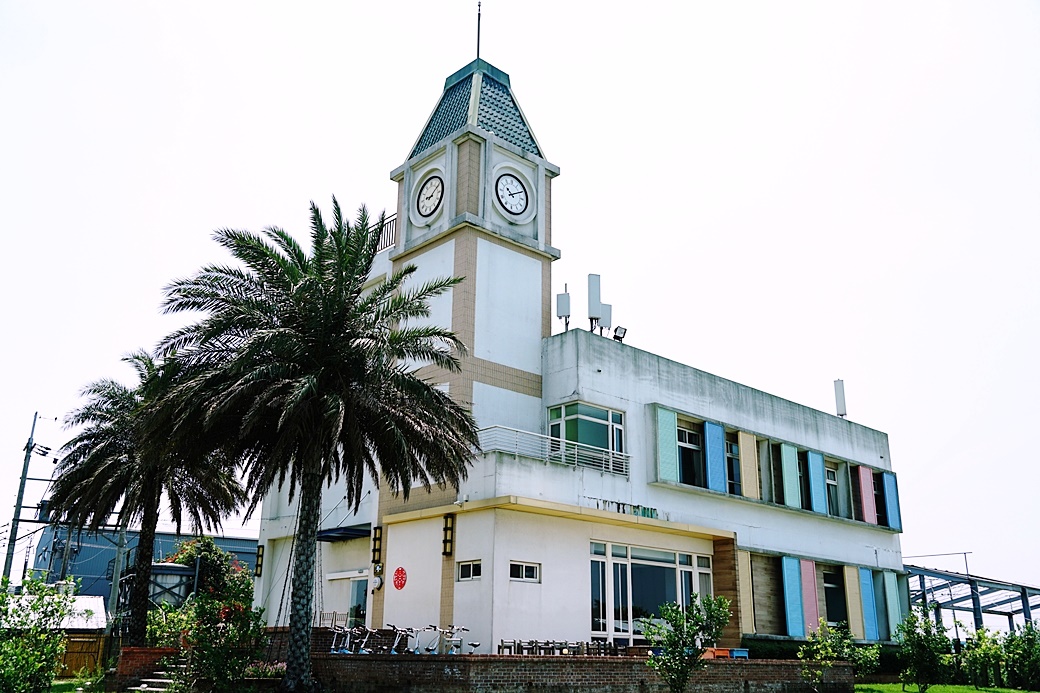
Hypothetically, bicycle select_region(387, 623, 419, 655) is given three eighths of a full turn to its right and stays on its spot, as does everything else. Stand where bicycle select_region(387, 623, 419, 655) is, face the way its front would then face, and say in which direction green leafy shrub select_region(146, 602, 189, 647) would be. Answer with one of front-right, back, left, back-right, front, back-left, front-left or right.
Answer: left

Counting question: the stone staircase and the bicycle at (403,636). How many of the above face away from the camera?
0

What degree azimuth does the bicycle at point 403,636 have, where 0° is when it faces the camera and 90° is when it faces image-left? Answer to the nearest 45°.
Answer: approximately 90°

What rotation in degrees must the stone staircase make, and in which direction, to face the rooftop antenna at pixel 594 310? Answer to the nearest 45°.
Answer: approximately 135° to its left

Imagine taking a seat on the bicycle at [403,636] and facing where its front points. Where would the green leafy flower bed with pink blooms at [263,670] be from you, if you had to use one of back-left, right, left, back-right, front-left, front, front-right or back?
front-left

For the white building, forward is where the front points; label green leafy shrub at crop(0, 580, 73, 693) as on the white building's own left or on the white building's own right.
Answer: on the white building's own right

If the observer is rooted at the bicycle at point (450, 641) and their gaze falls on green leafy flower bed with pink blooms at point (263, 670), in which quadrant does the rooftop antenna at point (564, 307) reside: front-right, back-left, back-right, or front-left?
back-right

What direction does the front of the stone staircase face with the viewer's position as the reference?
facing the viewer and to the left of the viewer

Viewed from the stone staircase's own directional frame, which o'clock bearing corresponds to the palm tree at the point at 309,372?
The palm tree is roughly at 10 o'clock from the stone staircase.

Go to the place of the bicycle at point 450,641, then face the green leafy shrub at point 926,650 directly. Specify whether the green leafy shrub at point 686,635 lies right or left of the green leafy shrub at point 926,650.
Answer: right

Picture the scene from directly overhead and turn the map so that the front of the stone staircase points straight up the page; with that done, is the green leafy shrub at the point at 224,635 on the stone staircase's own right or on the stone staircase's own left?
on the stone staircase's own left
